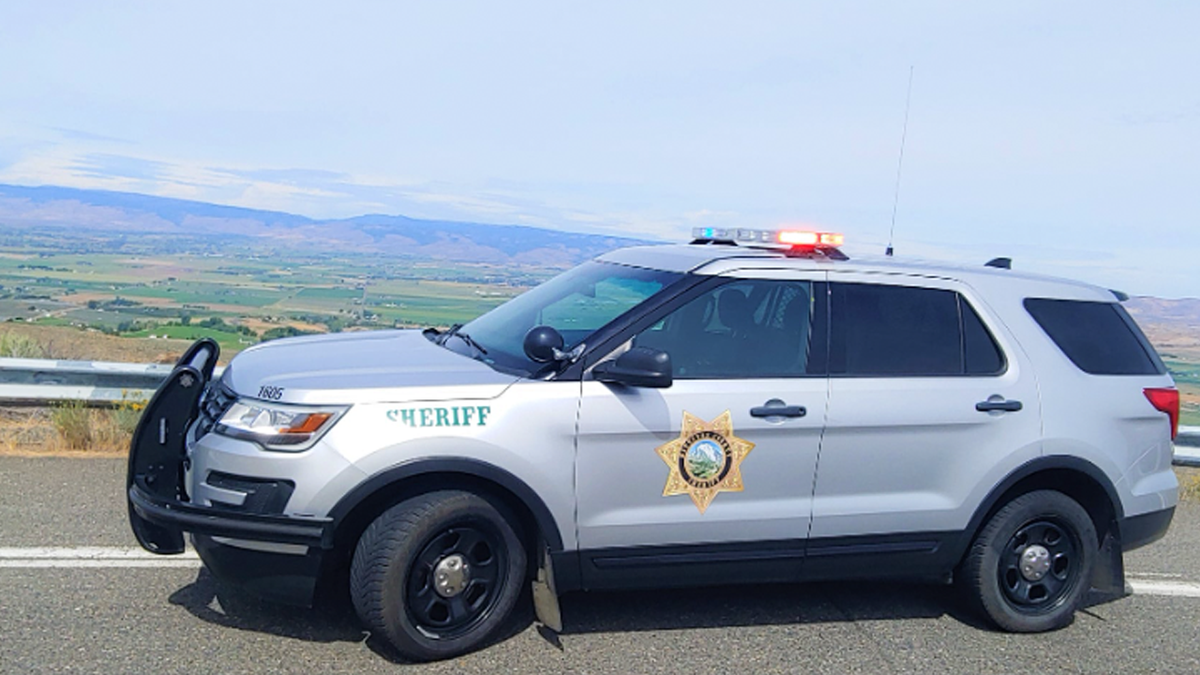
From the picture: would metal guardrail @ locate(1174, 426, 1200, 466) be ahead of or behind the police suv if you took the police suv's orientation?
behind

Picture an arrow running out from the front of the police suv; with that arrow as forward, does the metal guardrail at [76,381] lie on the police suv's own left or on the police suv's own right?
on the police suv's own right

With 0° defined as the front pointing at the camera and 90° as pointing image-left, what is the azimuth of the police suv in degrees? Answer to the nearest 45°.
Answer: approximately 45°
